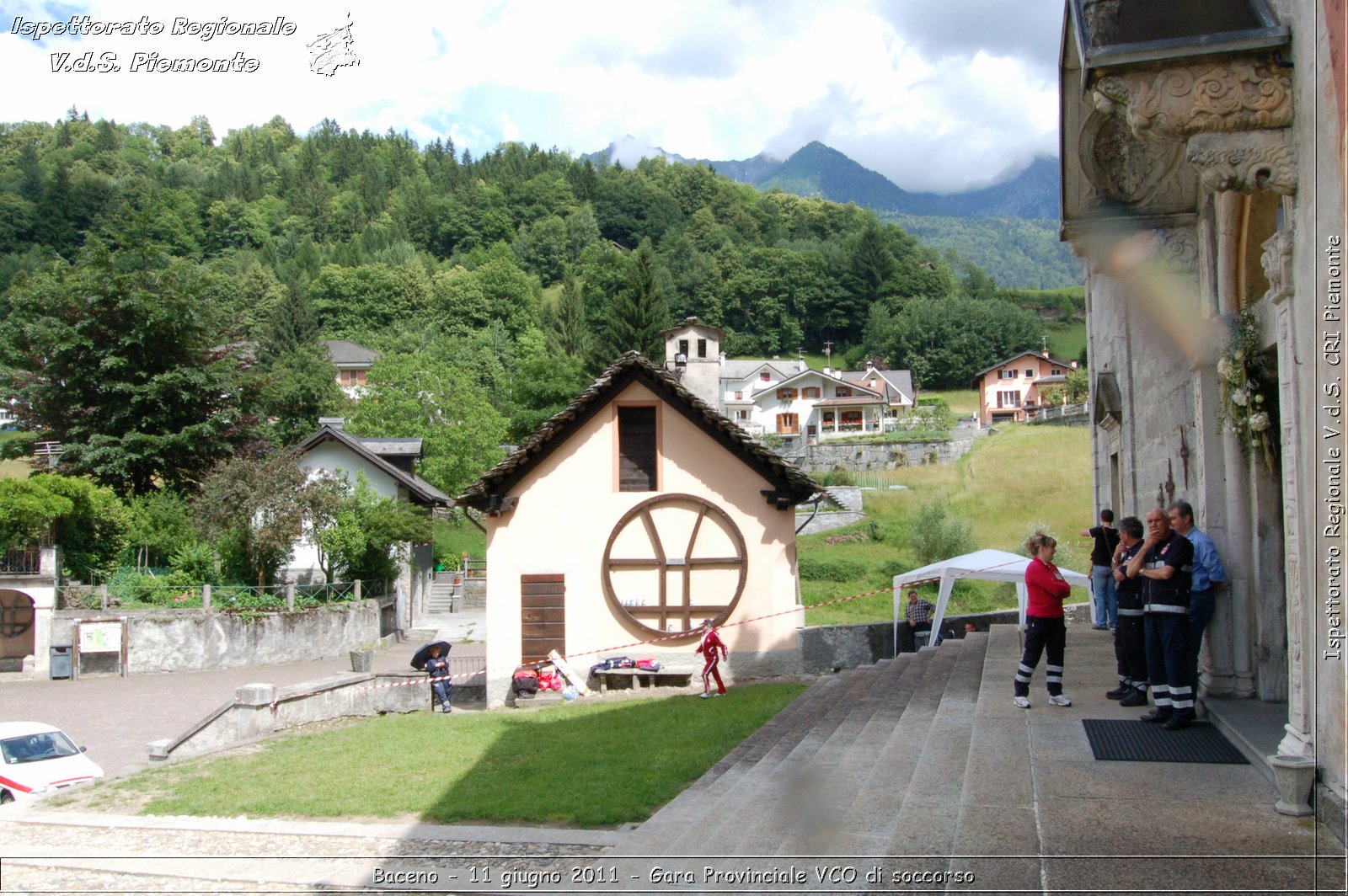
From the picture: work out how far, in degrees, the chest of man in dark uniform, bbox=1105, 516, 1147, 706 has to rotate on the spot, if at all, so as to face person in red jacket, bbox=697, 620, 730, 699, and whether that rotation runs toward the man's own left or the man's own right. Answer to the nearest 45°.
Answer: approximately 45° to the man's own right

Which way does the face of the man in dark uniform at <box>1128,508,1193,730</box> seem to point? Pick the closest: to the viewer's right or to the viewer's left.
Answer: to the viewer's left

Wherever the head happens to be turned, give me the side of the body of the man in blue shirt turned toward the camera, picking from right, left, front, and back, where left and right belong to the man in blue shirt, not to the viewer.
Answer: left

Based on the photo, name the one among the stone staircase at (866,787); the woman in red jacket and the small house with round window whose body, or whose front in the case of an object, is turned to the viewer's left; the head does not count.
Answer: the stone staircase

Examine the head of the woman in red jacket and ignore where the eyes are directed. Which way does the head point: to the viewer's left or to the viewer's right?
to the viewer's right

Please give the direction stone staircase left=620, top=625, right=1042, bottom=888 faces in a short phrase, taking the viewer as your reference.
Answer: facing to the left of the viewer
